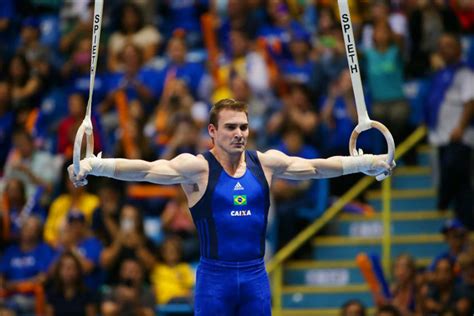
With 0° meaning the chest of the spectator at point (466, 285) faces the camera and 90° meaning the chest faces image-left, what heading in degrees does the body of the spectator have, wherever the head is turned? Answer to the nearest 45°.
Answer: approximately 45°

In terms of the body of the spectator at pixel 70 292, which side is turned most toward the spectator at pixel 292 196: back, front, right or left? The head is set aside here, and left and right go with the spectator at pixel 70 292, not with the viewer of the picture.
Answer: left

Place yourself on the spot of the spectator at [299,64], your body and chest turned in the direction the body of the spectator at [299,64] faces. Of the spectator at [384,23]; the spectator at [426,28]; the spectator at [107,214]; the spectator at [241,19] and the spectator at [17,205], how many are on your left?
2

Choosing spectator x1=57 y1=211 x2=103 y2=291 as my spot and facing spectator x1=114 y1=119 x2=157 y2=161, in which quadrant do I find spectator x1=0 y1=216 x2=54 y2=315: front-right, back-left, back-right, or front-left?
back-left
